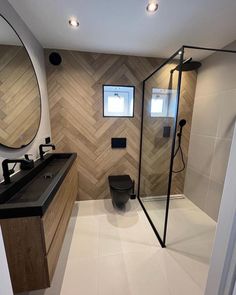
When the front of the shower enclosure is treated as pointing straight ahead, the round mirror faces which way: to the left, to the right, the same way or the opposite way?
to the left

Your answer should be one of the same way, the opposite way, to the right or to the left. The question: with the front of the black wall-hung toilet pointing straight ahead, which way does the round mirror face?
to the left

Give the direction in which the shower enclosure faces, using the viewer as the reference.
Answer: facing the viewer

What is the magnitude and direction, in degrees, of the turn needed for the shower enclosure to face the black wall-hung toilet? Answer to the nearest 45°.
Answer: approximately 45° to its right

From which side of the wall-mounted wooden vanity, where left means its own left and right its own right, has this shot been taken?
right

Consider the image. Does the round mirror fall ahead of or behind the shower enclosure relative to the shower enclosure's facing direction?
ahead

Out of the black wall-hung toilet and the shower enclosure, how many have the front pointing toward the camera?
2

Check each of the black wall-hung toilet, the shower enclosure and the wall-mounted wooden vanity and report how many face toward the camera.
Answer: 2

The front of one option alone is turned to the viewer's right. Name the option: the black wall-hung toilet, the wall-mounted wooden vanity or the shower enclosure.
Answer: the wall-mounted wooden vanity

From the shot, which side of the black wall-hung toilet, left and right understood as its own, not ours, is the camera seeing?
front
